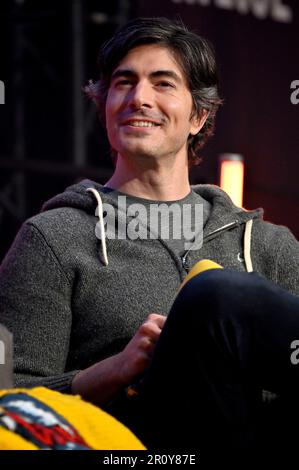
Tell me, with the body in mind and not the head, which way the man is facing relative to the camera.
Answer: toward the camera

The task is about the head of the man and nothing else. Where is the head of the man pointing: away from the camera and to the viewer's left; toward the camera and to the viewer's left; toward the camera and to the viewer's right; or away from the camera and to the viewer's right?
toward the camera and to the viewer's left

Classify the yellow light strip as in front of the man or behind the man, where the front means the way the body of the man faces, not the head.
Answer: behind
